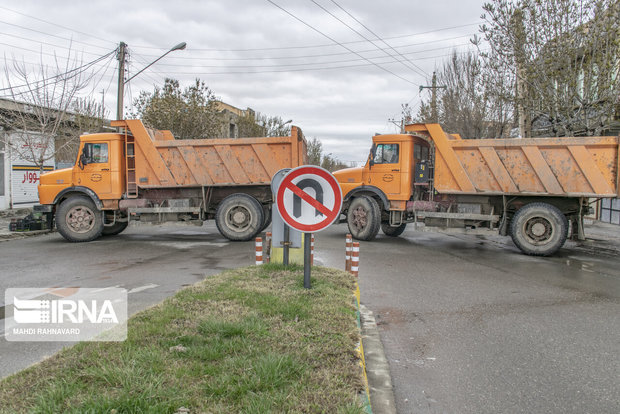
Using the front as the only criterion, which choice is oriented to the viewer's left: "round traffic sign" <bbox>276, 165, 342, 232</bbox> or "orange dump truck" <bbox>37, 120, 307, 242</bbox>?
the orange dump truck

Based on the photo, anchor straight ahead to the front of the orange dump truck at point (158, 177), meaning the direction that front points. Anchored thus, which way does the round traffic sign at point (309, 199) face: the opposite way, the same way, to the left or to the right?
to the left

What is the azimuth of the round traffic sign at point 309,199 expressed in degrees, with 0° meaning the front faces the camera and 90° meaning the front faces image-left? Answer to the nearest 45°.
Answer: approximately 0°

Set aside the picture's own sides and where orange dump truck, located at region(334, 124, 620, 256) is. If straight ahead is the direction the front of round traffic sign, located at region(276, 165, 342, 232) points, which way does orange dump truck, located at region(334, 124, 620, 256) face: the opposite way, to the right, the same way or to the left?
to the right

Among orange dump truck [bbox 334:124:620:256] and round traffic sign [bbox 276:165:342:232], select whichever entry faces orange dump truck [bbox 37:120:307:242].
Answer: orange dump truck [bbox 334:124:620:256]

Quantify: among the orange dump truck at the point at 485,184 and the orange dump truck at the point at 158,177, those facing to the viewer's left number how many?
2

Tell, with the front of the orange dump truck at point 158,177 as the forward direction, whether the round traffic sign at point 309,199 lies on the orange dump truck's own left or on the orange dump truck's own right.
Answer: on the orange dump truck's own left

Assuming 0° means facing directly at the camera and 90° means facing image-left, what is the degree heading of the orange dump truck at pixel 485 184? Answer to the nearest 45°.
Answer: approximately 90°

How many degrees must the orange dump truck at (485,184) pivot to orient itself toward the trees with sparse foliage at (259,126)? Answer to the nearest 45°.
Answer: approximately 45° to its right

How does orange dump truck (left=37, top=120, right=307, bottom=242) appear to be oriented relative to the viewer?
to the viewer's left

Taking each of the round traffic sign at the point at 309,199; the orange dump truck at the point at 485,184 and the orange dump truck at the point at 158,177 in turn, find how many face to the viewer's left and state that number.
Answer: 2

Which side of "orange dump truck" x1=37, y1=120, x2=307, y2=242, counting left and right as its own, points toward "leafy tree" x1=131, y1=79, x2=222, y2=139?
right

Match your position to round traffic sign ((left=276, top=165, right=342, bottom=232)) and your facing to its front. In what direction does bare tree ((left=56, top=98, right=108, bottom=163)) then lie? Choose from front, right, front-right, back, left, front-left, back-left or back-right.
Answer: back-right
